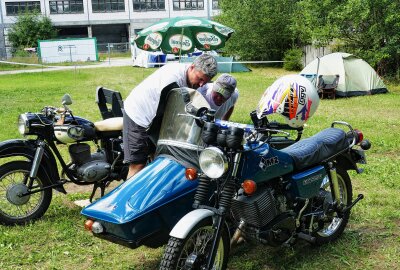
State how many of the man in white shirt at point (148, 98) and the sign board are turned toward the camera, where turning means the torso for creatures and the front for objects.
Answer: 1

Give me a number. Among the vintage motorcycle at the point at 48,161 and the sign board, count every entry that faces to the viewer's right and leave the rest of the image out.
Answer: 0

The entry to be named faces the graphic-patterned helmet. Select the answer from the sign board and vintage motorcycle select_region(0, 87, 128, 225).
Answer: the sign board

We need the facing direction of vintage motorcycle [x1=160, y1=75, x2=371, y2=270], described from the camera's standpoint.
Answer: facing the viewer and to the left of the viewer

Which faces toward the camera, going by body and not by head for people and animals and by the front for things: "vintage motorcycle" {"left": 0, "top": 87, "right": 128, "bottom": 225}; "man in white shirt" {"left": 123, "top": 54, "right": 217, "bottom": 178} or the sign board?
the sign board

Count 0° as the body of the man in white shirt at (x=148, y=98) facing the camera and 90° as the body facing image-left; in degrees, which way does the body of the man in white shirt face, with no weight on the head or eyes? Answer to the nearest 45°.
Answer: approximately 270°

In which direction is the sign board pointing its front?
toward the camera

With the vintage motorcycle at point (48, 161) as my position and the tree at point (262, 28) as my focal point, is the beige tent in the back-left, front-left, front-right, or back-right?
front-right

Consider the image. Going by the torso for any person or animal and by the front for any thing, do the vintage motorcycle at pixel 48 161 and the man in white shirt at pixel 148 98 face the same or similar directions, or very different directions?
very different directions

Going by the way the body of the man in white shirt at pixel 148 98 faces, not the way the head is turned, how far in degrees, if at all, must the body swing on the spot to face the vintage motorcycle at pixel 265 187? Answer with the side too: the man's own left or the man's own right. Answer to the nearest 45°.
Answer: approximately 45° to the man's own right

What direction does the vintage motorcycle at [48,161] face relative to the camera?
to the viewer's left

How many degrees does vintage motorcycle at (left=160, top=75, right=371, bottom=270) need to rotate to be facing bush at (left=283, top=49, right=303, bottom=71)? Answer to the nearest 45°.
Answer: approximately 135° to its right

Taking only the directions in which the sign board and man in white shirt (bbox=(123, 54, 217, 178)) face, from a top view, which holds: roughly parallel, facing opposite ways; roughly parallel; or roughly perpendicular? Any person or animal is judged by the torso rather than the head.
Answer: roughly perpendicular

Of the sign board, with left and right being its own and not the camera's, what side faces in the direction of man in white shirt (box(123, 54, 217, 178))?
front

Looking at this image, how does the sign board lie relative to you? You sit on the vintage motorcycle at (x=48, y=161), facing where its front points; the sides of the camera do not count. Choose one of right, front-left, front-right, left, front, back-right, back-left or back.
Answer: right
